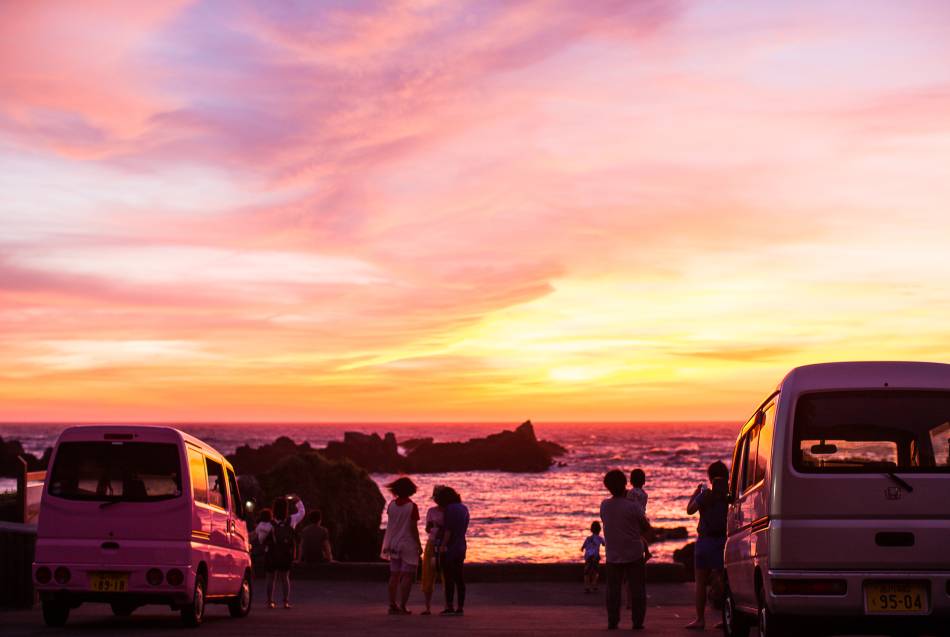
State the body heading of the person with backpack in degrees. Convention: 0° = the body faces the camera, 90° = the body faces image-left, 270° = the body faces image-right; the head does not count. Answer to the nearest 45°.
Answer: approximately 180°

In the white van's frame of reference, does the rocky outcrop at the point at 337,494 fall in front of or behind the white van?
in front

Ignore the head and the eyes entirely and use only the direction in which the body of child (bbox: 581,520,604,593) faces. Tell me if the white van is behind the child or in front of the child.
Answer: behind

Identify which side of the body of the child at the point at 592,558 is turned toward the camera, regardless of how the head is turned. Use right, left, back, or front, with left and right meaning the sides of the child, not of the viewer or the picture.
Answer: back

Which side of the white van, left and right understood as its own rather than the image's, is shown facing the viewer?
back

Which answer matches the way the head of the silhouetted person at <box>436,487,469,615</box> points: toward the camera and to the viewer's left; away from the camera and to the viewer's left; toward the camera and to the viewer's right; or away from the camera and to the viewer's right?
away from the camera and to the viewer's left

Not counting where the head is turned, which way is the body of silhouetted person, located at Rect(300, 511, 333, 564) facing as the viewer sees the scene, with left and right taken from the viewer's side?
facing away from the viewer
